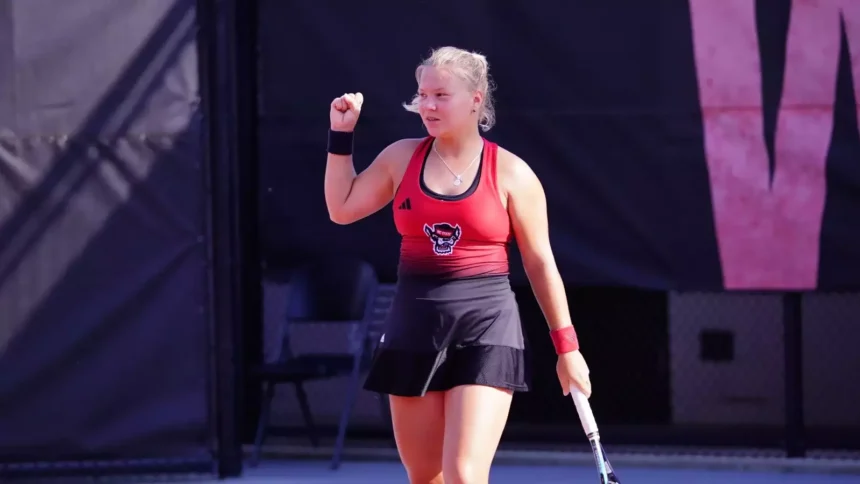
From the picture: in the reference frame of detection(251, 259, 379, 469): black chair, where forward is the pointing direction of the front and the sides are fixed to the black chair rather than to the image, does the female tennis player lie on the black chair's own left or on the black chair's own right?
on the black chair's own left

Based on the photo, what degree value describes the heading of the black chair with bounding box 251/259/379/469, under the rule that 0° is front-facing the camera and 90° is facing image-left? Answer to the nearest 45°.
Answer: approximately 45°
